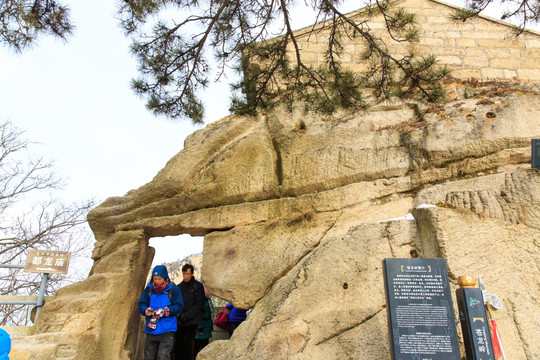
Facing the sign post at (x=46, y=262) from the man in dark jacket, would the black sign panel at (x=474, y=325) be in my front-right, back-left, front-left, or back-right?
back-left

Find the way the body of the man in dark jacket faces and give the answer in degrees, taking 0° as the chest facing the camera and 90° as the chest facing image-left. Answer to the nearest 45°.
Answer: approximately 45°

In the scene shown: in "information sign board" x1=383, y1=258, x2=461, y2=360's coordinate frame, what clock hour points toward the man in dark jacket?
The man in dark jacket is roughly at 4 o'clock from the information sign board.

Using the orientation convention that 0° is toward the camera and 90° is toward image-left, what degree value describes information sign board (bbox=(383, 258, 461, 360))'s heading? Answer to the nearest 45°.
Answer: approximately 0°

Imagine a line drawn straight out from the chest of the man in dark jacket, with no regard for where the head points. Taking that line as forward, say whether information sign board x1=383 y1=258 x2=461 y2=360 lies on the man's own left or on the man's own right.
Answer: on the man's own left
